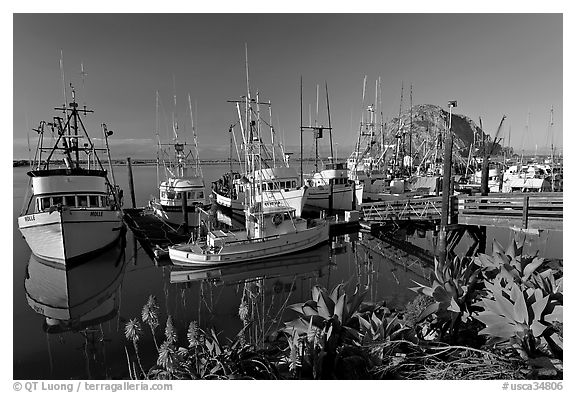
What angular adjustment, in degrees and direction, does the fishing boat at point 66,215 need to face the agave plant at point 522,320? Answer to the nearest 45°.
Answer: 0° — it already faces it

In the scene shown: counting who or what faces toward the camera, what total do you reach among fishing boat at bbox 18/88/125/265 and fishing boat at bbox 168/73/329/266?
1

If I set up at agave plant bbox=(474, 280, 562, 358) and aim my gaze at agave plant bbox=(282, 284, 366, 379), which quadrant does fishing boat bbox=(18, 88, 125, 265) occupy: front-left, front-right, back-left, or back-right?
front-right

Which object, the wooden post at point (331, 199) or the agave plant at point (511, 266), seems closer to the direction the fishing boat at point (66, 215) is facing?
the agave plant

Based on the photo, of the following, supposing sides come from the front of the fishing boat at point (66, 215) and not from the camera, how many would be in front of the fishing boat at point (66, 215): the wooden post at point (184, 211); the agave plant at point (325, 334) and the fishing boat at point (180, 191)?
1

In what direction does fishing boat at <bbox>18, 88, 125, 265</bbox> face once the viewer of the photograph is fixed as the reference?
facing the viewer

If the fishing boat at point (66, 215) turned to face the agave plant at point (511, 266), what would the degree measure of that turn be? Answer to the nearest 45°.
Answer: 0° — it already faces it

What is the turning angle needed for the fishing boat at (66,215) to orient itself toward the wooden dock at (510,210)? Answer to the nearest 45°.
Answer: approximately 45° to its left

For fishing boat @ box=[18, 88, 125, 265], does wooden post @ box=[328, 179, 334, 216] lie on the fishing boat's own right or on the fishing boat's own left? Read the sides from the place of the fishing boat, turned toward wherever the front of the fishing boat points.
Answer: on the fishing boat's own left
